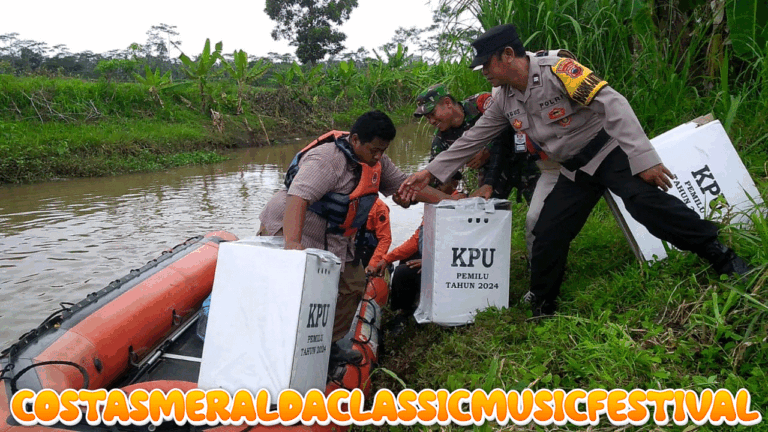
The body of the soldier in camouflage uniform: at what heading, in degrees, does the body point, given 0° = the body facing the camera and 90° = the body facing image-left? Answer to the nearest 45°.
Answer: approximately 45°

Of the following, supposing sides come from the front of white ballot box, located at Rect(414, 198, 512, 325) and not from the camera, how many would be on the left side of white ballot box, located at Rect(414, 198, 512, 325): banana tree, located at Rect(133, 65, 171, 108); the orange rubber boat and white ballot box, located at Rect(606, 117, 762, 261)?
1

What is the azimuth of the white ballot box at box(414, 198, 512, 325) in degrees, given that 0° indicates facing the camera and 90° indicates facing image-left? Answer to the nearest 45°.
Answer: approximately 0°

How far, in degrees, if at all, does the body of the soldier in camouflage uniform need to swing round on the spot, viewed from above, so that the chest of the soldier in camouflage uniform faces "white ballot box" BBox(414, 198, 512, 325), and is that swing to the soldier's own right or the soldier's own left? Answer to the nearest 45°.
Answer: approximately 45° to the soldier's own left

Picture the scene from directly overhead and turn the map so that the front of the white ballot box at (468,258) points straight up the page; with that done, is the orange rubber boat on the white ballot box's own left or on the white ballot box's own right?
on the white ballot box's own right
